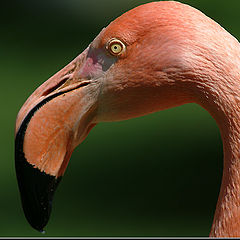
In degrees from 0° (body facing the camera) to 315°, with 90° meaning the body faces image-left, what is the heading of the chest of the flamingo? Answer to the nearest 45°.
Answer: approximately 90°
